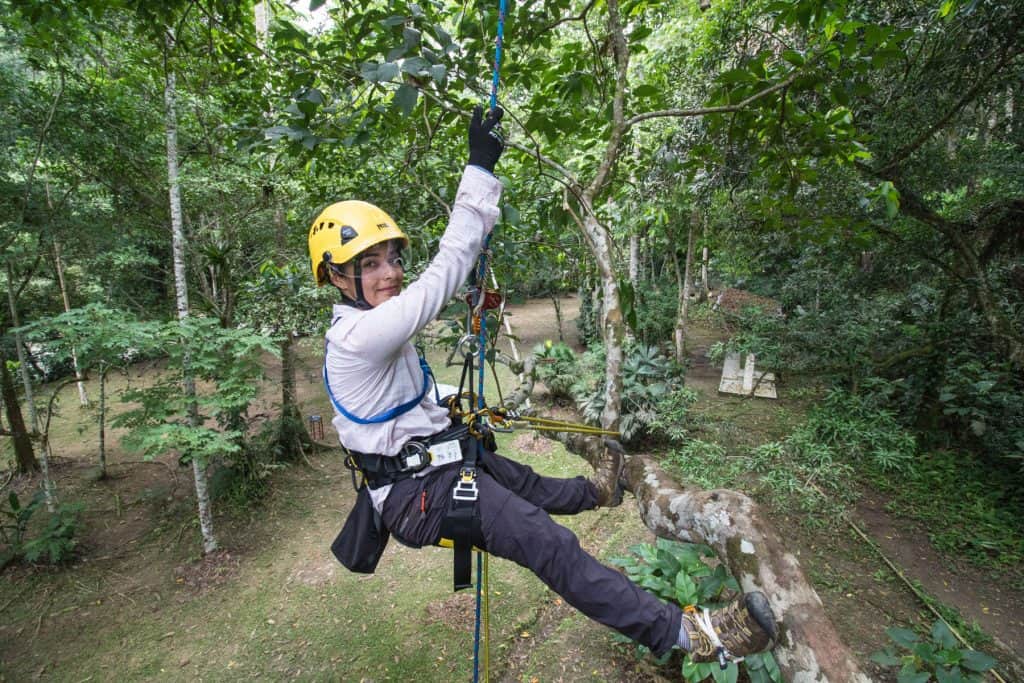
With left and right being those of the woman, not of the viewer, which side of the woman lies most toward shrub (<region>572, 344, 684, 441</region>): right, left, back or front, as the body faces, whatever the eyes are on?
left

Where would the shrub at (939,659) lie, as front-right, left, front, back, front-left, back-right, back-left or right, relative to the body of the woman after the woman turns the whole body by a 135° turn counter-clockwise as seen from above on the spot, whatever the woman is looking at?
back-right

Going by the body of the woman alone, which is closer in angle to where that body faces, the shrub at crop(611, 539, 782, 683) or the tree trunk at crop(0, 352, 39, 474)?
the shrub

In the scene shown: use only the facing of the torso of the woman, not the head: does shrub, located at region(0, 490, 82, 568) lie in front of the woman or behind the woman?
behind

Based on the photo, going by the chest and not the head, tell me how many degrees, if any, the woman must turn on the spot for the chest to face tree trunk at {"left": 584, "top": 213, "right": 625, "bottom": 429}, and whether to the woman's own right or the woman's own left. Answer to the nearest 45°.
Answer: approximately 45° to the woman's own left

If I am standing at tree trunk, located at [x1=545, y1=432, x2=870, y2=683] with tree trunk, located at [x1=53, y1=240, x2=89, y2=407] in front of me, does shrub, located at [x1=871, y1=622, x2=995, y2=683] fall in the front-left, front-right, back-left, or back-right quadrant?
back-right

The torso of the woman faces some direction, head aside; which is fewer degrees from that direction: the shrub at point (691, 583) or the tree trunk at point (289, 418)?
the shrub

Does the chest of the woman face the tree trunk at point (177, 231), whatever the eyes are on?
no

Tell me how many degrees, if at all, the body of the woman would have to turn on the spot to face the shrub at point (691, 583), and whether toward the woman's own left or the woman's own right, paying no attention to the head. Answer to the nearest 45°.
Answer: approximately 45° to the woman's own left

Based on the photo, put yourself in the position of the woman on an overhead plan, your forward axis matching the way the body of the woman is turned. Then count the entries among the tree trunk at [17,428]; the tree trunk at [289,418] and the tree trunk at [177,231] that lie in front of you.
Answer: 0

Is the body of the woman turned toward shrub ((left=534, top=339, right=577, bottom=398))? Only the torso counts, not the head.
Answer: no

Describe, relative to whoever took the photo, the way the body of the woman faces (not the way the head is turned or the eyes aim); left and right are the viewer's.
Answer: facing to the right of the viewer

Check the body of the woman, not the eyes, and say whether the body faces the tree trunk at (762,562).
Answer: yes
